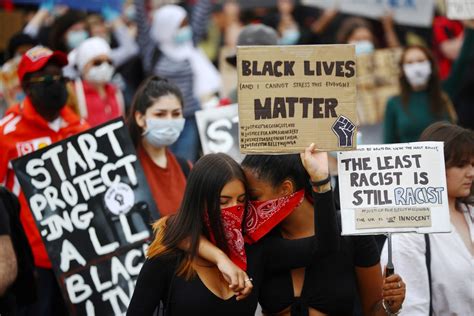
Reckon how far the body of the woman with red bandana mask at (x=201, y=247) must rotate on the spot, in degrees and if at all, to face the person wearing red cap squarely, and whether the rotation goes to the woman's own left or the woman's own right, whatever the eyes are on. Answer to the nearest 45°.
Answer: approximately 180°

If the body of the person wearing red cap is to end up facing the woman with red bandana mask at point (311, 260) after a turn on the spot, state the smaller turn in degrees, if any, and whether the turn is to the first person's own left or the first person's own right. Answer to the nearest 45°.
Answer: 0° — they already face them

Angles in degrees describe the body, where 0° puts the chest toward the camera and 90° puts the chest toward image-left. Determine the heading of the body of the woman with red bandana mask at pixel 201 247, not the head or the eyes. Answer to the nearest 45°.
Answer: approximately 315°

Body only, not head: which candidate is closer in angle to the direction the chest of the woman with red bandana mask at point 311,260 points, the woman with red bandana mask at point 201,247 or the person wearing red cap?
the woman with red bandana mask

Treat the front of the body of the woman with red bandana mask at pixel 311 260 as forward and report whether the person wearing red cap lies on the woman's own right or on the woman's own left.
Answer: on the woman's own right

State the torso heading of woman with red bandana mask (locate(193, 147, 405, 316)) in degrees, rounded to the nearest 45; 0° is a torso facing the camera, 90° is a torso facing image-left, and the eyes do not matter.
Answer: approximately 45°

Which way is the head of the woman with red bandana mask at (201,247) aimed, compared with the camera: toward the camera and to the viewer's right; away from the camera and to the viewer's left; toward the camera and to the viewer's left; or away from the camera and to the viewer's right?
toward the camera and to the viewer's right
